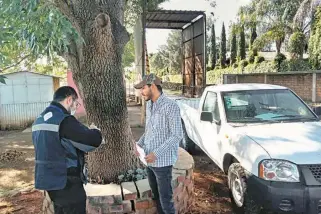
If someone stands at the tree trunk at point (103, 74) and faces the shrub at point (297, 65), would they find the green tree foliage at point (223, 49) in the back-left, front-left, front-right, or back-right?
front-left

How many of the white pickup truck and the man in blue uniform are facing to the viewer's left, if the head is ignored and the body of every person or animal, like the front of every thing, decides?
0

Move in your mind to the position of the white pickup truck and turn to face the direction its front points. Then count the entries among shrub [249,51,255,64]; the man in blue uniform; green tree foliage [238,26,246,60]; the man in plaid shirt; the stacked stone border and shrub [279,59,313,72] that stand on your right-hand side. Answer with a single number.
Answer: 3

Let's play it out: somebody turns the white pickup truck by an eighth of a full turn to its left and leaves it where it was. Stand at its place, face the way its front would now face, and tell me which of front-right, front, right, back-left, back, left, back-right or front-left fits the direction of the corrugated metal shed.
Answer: back-left

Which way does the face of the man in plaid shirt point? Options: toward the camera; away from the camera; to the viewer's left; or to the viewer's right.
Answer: to the viewer's left

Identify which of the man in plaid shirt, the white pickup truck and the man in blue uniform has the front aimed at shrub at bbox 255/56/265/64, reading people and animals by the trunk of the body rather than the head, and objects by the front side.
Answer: the man in blue uniform

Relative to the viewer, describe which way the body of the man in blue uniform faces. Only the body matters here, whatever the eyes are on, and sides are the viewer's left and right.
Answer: facing away from the viewer and to the right of the viewer

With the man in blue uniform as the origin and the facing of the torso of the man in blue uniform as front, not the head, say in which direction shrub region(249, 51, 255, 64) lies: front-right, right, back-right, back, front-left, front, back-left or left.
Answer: front

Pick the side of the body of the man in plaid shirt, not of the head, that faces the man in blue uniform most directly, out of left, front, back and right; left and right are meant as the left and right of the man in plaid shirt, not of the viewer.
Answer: front

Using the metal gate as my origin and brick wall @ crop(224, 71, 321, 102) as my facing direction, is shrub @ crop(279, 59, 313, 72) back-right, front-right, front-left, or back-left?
front-left

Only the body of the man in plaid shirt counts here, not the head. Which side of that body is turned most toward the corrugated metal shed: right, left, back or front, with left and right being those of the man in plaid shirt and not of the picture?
right

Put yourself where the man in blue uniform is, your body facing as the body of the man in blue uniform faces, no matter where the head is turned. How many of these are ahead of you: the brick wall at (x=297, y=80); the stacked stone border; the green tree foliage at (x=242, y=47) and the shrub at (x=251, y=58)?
4

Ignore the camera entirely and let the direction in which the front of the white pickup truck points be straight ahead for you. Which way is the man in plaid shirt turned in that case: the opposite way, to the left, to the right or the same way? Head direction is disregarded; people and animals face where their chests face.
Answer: to the right

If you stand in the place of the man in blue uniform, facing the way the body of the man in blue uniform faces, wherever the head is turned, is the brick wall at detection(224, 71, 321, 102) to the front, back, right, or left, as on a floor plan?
front

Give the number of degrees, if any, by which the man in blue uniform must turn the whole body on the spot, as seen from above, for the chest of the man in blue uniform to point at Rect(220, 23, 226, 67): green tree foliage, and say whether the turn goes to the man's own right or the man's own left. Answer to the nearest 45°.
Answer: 0° — they already face it

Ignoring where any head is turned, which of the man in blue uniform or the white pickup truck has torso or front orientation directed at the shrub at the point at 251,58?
the man in blue uniform

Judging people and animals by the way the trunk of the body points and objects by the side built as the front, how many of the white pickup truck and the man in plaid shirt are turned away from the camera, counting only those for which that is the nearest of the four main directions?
0

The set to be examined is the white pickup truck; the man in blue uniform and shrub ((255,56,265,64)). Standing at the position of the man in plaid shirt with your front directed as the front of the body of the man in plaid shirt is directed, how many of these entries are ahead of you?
1

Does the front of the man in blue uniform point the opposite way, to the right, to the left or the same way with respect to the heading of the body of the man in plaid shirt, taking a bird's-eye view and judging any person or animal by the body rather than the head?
the opposite way

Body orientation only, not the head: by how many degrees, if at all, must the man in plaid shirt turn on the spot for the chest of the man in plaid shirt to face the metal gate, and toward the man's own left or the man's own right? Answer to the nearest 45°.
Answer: approximately 135° to the man's own right

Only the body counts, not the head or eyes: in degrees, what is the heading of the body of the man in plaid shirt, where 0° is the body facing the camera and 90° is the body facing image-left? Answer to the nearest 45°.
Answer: approximately 45°

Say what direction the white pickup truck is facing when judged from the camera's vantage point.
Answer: facing the viewer and to the right of the viewer
